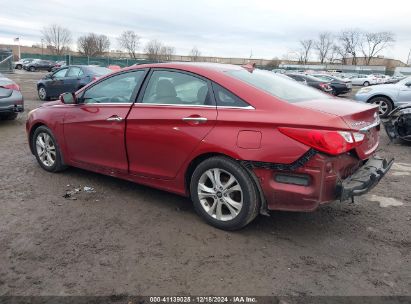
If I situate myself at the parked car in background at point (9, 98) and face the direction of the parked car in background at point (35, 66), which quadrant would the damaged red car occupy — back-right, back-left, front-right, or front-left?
back-right

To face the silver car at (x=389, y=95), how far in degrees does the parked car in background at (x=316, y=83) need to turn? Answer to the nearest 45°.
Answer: approximately 135° to its left

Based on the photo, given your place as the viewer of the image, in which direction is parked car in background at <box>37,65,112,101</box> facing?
facing away from the viewer and to the left of the viewer

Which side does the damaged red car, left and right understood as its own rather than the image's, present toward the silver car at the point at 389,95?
right

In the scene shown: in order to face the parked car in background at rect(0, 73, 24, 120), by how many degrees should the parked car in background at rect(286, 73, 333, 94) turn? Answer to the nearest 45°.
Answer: approximately 90° to its left

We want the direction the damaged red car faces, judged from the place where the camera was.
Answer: facing away from the viewer and to the left of the viewer

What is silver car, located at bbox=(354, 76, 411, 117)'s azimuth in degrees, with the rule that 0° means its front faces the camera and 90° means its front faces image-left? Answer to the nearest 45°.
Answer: approximately 90°
